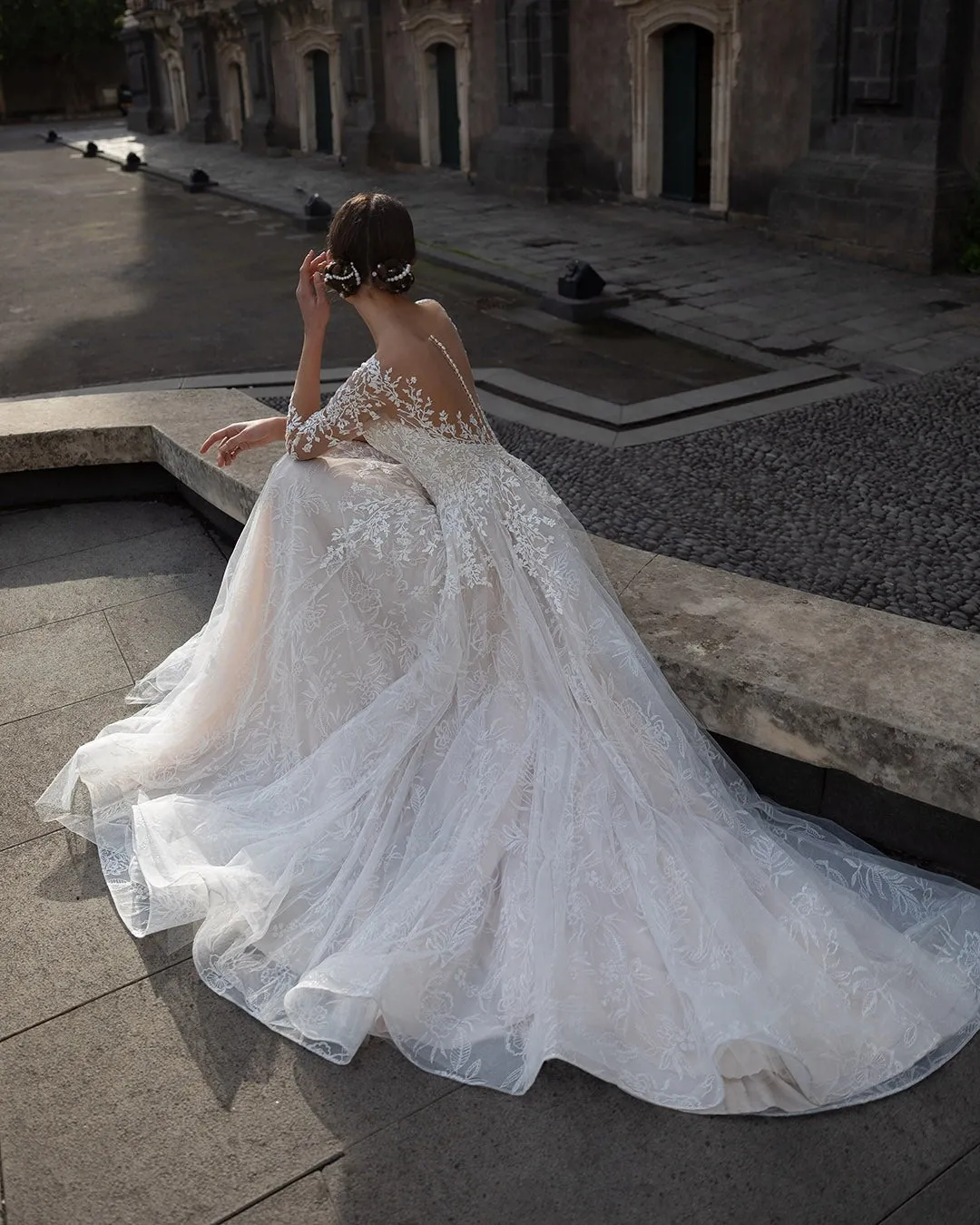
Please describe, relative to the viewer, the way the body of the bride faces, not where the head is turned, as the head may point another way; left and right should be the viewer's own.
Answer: facing away from the viewer and to the left of the viewer
